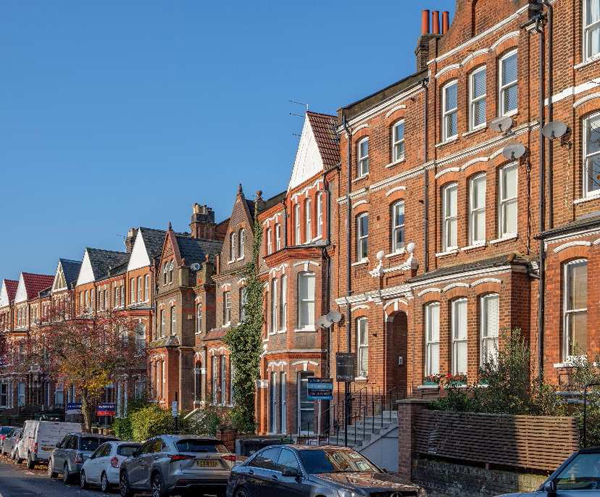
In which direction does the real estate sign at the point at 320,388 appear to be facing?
toward the camera

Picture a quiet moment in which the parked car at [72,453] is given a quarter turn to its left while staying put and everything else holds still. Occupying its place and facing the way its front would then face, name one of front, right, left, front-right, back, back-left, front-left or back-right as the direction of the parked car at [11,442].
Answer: back-right

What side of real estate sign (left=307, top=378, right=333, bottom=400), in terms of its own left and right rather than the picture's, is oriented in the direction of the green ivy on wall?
back

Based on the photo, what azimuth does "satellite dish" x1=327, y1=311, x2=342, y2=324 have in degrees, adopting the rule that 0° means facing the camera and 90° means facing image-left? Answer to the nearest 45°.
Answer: approximately 45°

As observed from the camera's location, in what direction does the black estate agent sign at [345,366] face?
facing the viewer
